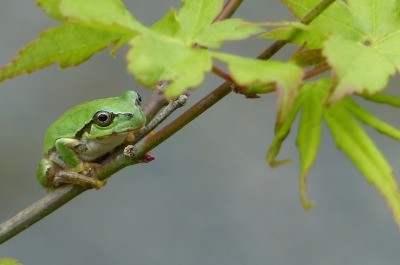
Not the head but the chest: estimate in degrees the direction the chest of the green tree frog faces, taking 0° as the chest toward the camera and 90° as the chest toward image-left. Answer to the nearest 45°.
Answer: approximately 315°

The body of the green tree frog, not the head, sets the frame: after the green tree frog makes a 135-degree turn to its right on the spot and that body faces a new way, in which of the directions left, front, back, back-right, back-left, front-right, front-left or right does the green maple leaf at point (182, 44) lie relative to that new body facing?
left

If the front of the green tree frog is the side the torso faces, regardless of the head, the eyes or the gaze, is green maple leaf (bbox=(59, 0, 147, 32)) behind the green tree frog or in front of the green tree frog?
in front
